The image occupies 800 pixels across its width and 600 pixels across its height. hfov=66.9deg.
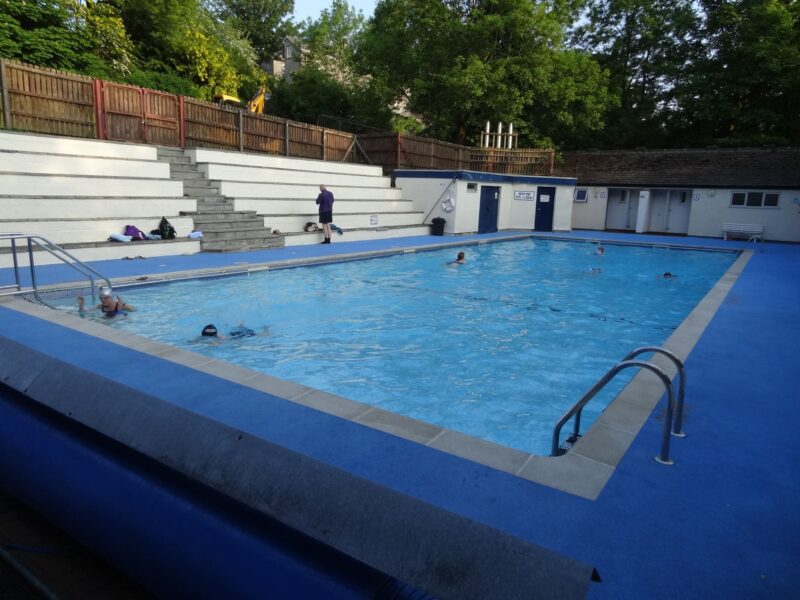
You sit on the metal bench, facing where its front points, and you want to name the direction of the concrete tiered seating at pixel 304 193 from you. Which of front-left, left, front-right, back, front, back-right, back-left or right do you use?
front-right

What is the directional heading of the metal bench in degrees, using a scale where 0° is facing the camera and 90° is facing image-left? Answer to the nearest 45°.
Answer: approximately 0°

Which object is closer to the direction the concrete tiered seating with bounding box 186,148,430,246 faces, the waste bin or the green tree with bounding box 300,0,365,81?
the waste bin

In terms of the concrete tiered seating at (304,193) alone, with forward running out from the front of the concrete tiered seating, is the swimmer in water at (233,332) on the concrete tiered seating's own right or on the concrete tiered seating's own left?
on the concrete tiered seating's own right

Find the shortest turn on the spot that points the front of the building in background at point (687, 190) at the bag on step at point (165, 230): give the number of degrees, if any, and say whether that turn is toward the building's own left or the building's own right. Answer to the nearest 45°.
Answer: approximately 45° to the building's own right

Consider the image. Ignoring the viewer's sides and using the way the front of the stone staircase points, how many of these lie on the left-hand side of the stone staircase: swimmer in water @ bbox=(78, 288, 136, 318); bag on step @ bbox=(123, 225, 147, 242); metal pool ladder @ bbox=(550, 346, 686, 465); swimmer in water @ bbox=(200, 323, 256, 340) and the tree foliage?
1

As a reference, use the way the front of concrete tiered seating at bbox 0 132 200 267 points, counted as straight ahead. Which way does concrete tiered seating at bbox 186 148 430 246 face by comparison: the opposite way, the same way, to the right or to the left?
the same way

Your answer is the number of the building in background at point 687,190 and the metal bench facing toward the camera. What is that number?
2

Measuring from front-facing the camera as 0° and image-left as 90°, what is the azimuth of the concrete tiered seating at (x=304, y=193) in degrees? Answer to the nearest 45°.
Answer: approximately 315°

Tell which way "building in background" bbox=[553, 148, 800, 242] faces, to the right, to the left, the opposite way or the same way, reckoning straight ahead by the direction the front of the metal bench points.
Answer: the same way

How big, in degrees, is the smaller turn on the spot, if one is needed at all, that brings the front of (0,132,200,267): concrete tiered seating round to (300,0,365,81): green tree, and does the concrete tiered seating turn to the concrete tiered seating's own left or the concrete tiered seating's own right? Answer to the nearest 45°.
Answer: approximately 90° to the concrete tiered seating's own left

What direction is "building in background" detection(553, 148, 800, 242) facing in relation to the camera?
toward the camera

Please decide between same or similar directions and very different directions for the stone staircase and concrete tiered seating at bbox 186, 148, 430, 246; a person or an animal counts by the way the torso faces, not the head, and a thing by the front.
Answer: same or similar directions

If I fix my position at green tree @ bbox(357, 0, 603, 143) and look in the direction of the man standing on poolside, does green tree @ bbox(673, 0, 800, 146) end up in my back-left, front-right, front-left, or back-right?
back-left

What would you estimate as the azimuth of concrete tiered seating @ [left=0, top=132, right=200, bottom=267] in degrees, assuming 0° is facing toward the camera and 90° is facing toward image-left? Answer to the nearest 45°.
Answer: approximately 315°

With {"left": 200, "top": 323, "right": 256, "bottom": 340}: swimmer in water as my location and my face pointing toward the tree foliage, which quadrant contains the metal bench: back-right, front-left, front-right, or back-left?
front-right
